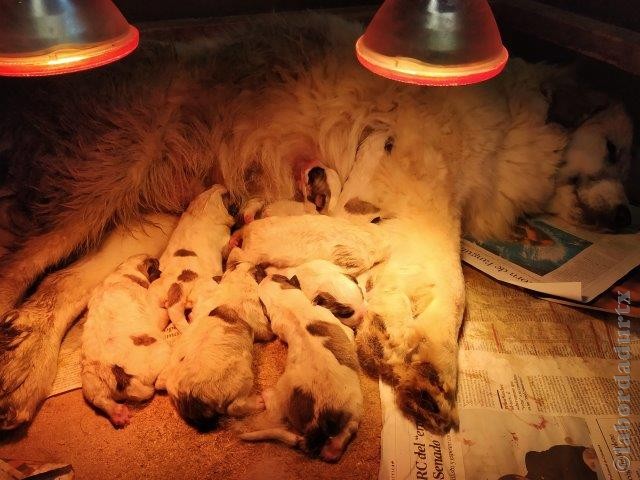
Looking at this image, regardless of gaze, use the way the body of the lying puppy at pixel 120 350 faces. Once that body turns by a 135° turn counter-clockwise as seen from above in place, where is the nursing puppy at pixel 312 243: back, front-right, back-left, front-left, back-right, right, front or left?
back-left

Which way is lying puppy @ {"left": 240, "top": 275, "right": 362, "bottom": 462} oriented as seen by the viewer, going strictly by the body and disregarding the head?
away from the camera

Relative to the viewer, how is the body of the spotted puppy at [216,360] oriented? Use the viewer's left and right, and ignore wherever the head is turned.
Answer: facing away from the viewer

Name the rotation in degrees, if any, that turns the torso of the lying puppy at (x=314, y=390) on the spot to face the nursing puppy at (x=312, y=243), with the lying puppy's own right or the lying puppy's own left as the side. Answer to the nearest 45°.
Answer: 0° — it already faces it

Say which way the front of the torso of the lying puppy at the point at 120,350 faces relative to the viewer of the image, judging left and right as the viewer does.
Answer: facing away from the viewer

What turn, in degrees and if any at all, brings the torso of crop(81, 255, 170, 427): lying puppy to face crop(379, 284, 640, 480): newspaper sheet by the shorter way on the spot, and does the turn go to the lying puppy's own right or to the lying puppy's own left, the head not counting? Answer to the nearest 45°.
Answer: approximately 135° to the lying puppy's own right

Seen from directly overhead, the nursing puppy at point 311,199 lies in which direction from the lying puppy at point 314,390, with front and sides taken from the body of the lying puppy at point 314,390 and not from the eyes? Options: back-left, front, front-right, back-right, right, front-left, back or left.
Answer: front

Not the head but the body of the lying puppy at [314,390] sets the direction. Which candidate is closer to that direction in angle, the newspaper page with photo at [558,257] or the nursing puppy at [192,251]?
the nursing puppy
